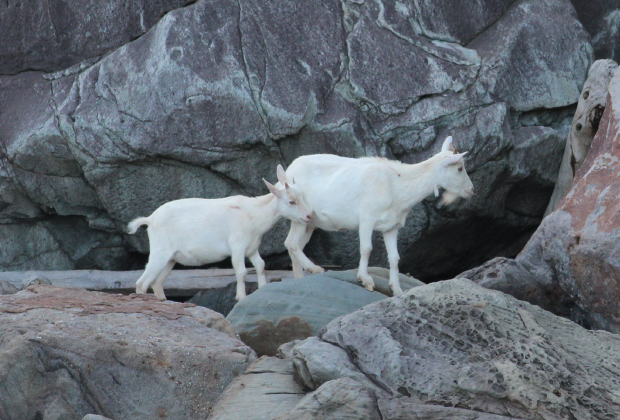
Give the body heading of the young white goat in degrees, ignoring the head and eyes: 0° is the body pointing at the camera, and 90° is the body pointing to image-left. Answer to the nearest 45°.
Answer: approximately 270°

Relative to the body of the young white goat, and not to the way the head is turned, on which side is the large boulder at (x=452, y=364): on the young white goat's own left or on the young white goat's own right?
on the young white goat's own right

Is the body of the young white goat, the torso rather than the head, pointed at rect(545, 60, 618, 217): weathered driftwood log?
yes

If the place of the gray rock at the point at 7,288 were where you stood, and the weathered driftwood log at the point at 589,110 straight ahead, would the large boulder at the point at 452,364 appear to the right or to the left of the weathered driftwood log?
right

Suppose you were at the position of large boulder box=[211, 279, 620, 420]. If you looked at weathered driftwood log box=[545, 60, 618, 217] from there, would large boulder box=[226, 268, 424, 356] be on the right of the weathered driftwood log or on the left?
left

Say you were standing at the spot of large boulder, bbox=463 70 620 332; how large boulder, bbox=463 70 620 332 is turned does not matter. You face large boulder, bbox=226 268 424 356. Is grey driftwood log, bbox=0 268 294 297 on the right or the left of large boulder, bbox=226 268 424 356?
right

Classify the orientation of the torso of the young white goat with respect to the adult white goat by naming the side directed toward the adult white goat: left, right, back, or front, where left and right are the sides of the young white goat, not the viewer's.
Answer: front

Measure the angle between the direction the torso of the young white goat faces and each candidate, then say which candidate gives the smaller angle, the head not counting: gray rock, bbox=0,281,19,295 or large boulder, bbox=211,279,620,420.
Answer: the large boulder
